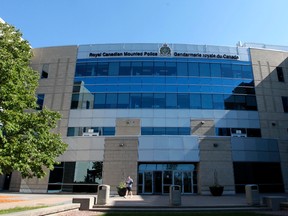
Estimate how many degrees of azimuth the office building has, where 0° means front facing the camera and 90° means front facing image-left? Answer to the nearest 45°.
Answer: approximately 0°

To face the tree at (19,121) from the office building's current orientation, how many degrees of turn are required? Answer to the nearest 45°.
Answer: approximately 45° to its right
